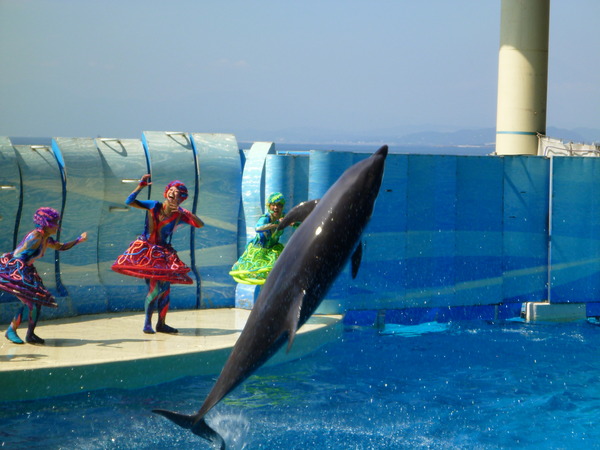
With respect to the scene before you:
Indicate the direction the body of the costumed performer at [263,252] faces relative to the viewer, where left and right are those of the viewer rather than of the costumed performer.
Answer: facing the viewer and to the right of the viewer

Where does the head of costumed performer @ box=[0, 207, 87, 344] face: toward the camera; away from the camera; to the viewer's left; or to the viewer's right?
to the viewer's right

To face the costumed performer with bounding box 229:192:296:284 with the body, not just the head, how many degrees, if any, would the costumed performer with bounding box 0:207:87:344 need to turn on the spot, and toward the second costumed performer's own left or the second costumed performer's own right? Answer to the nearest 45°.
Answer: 0° — they already face them

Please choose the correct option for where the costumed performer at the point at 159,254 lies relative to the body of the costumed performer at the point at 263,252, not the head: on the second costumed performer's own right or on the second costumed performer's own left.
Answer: on the second costumed performer's own right

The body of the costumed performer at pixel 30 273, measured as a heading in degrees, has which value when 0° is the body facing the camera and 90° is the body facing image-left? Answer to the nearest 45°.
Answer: approximately 270°

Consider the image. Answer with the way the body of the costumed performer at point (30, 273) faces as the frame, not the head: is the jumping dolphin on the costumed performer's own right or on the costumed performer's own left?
on the costumed performer's own right

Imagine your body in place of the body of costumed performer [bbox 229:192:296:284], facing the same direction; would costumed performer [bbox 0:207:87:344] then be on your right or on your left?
on your right

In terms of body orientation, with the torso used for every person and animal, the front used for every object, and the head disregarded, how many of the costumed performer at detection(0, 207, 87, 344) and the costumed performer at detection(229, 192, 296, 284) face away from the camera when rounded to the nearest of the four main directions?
0

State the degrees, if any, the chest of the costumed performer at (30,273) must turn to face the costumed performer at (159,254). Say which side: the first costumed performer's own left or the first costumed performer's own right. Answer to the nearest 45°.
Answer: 0° — they already face them
